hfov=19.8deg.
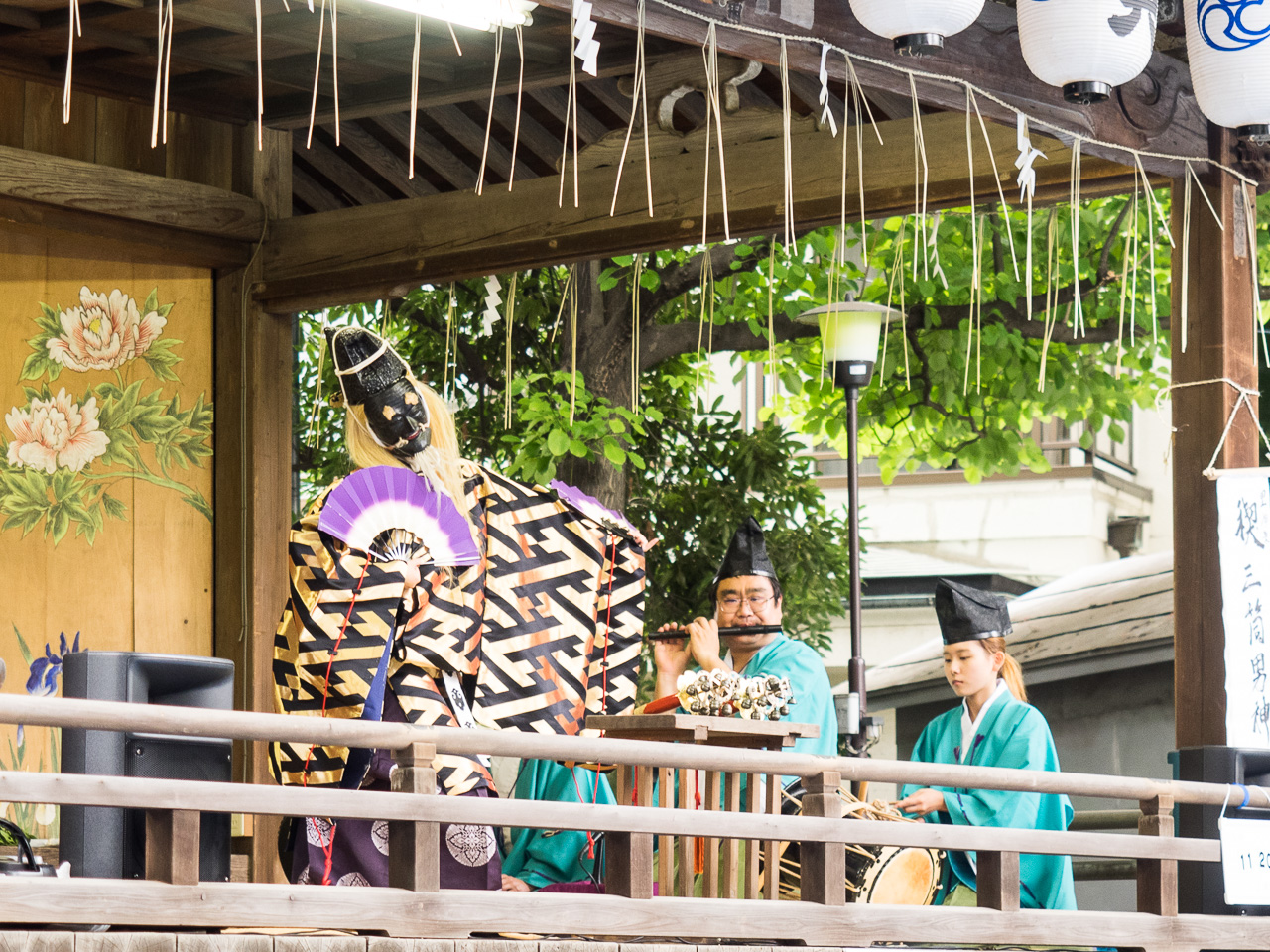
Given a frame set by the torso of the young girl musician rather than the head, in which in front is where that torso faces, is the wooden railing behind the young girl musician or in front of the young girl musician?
in front

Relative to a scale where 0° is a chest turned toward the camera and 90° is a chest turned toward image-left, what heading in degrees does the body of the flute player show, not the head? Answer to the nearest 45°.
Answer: approximately 45°

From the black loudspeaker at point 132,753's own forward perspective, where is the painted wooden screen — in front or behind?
behind

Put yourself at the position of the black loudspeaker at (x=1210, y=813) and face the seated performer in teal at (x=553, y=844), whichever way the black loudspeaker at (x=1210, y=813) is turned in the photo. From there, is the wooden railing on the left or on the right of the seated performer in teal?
left

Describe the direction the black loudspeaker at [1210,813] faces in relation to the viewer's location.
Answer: facing the viewer and to the right of the viewer
